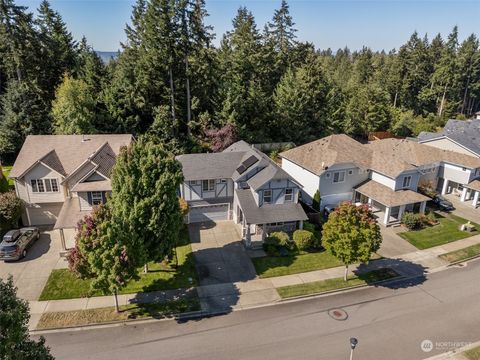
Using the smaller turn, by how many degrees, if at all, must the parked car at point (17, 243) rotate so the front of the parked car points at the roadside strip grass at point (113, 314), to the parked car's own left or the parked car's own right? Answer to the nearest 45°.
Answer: approximately 135° to the parked car's own right

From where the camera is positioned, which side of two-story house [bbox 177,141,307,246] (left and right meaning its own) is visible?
front

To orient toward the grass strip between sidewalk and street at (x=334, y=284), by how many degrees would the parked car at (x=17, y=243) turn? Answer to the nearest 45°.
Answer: approximately 90° to its right

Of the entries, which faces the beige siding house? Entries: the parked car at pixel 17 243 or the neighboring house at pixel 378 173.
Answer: the parked car

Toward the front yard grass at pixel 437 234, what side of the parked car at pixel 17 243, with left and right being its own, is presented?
right

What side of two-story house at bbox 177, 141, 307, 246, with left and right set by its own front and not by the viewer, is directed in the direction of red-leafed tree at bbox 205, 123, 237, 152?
back

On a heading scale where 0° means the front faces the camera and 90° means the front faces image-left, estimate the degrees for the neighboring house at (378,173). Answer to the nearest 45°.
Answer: approximately 315°

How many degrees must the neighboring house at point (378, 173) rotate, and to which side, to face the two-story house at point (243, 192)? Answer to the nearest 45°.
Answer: approximately 90° to its right

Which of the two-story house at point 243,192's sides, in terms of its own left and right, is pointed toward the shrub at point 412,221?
left

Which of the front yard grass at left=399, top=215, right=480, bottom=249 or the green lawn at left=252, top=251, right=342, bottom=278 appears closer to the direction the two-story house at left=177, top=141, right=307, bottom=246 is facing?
the green lawn

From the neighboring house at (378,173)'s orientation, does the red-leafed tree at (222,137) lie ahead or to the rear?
to the rear
